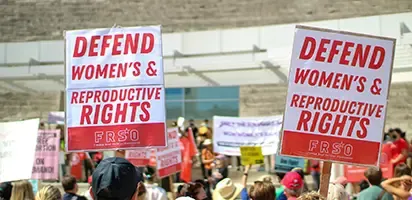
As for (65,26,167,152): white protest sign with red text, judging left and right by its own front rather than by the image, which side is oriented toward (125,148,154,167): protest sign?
back

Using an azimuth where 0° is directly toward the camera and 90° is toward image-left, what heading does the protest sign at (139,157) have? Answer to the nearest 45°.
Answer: approximately 0°

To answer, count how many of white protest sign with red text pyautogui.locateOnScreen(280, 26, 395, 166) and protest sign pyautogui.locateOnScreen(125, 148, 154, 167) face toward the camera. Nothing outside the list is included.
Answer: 2

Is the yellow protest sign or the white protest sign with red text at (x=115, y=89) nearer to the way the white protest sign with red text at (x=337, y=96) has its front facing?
the white protest sign with red text
